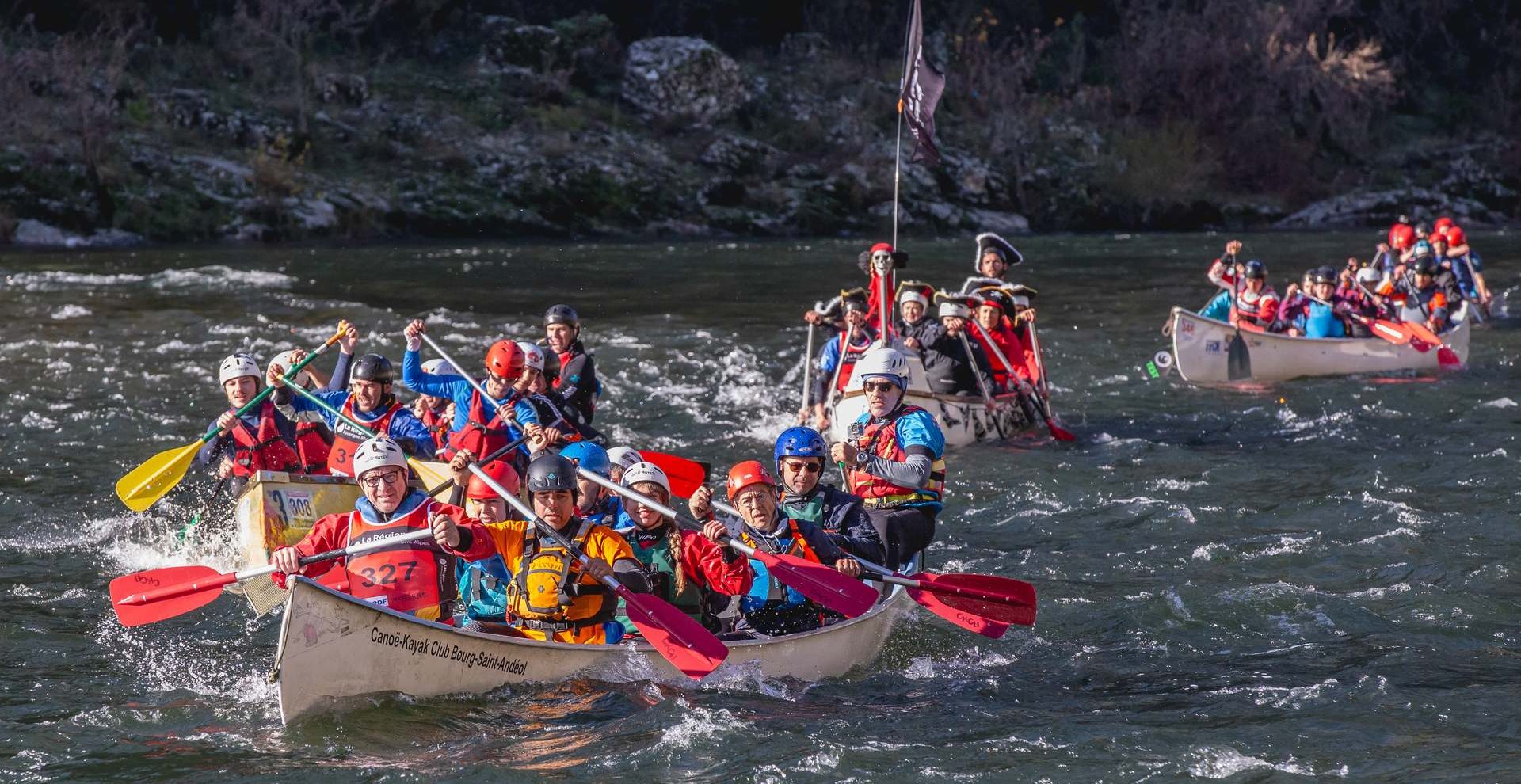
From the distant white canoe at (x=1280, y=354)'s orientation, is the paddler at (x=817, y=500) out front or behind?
out front

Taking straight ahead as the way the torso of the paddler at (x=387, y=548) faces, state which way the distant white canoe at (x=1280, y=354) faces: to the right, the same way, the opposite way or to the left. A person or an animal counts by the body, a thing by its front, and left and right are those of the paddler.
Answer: to the right

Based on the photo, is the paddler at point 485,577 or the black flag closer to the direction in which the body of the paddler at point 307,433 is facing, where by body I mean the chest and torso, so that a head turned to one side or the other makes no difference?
the paddler

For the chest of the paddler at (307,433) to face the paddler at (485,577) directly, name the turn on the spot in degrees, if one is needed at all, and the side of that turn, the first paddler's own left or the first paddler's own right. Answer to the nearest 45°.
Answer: approximately 45° to the first paddler's own left

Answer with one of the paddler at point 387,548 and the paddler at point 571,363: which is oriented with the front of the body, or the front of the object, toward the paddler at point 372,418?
the paddler at point 571,363

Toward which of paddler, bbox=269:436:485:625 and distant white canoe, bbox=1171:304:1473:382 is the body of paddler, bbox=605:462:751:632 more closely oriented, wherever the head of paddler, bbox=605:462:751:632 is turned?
the paddler

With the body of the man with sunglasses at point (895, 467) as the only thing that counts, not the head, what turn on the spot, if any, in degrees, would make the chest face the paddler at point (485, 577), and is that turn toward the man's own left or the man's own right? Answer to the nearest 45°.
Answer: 0° — they already face them

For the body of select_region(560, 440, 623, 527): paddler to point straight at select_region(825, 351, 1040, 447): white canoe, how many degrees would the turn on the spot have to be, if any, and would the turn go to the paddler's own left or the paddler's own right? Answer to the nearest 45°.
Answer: approximately 180°
